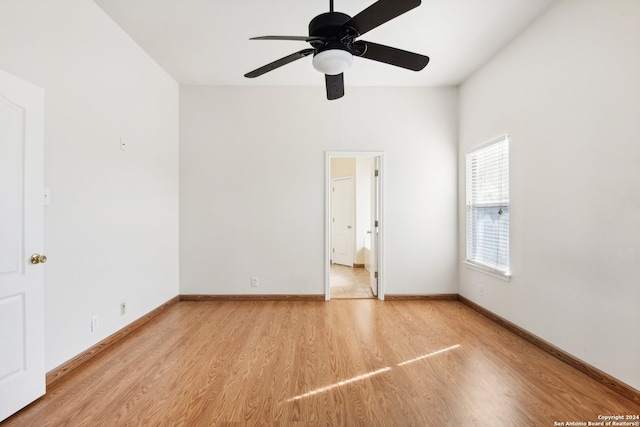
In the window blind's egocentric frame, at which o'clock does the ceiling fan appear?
The ceiling fan is roughly at 11 o'clock from the window blind.

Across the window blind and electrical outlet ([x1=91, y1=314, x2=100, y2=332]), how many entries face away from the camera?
0

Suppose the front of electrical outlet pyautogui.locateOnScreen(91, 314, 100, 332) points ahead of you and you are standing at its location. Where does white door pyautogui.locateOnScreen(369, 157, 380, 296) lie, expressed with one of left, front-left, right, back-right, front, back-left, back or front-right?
front-left

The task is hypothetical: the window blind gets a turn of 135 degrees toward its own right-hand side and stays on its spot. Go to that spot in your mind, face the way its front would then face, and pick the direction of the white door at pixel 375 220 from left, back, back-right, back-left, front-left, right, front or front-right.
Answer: left

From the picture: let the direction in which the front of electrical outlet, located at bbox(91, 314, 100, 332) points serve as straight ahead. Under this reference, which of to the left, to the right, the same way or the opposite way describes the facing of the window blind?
the opposite way

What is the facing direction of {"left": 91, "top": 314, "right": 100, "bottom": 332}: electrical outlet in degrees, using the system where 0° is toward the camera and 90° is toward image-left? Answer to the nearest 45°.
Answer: approximately 315°

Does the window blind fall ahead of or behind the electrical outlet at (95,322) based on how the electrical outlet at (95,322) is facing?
ahead

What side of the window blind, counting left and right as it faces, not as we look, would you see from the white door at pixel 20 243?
front

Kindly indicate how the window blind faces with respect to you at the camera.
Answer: facing the viewer and to the left of the viewer

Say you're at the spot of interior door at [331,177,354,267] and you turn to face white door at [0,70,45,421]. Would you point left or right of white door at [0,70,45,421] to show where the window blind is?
left

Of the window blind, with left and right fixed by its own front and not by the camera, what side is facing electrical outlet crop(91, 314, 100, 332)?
front
